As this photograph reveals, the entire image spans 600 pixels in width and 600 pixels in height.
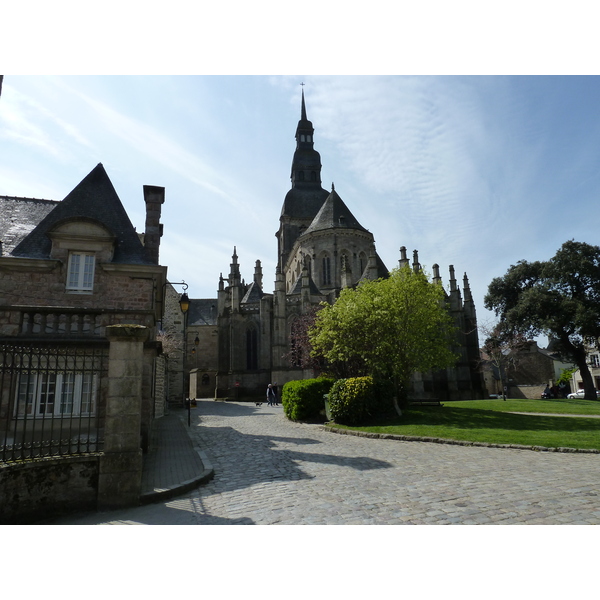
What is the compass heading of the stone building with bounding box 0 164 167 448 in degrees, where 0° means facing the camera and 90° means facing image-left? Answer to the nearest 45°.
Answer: approximately 0°

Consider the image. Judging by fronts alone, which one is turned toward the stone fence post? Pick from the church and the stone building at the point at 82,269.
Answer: the stone building

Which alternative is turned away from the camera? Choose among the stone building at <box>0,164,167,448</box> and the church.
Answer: the church

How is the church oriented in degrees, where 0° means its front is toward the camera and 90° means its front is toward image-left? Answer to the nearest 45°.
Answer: approximately 180°

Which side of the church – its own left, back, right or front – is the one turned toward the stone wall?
back

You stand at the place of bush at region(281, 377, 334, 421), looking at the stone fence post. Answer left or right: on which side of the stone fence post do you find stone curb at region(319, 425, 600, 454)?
left

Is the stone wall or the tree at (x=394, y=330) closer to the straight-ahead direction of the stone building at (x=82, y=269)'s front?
the stone wall

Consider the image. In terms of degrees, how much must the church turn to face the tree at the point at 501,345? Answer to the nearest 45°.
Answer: approximately 90° to its right

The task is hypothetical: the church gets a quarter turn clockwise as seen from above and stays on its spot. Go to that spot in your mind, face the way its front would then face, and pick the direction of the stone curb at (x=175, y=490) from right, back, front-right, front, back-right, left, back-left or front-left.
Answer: right

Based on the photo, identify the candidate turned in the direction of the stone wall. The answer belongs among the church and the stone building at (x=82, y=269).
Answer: the stone building

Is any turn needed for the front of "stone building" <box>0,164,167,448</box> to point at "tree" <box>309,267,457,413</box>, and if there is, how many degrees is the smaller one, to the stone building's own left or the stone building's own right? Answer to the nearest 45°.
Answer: approximately 90° to the stone building's own left

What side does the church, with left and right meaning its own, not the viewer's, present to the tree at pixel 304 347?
back

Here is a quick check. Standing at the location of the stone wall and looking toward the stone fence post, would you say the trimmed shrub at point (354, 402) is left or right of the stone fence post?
left
